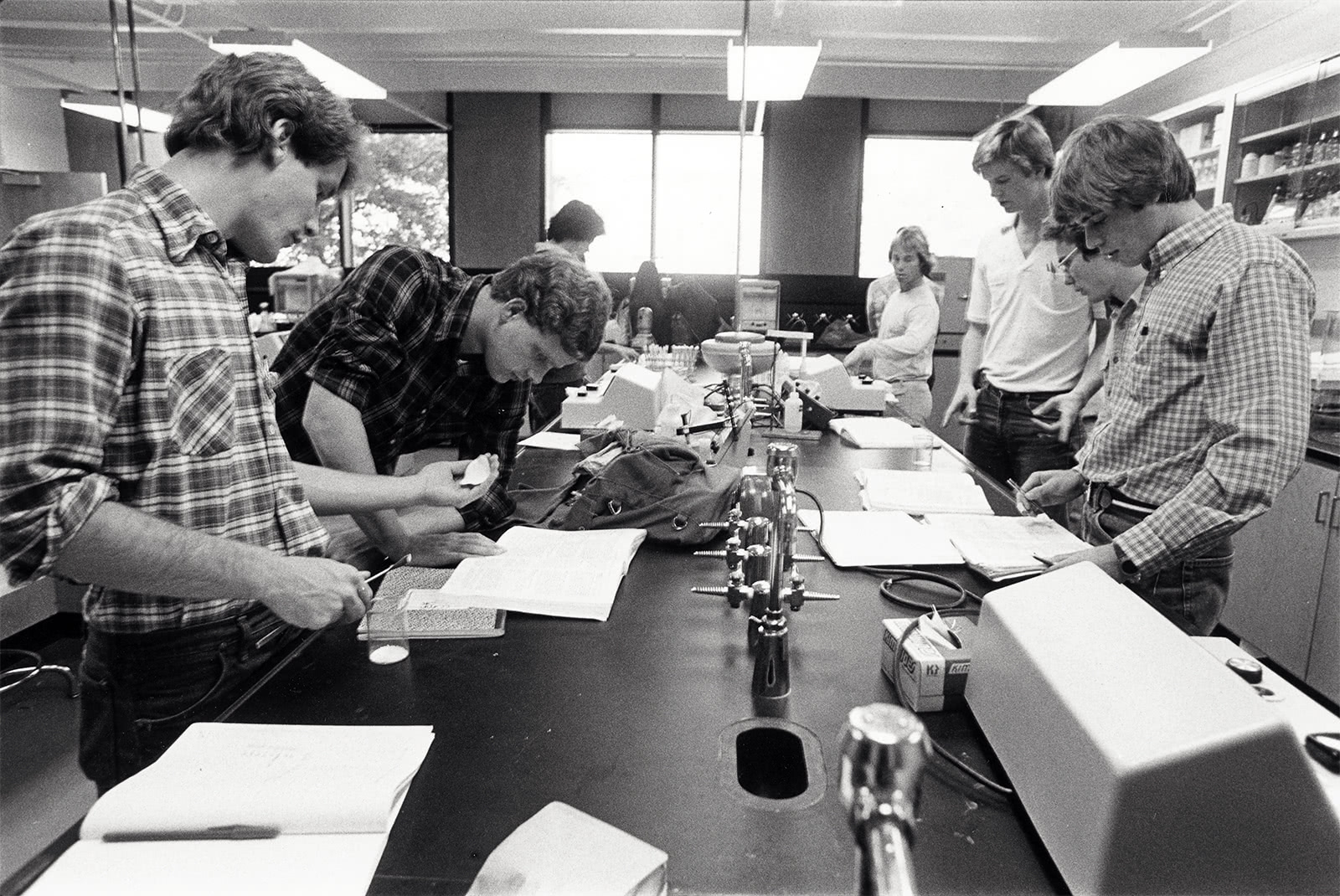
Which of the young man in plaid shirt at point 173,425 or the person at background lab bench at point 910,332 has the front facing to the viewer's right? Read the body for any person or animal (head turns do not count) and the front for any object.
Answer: the young man in plaid shirt

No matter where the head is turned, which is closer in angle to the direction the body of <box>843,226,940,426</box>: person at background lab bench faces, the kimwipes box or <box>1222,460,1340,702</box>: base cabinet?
the kimwipes box

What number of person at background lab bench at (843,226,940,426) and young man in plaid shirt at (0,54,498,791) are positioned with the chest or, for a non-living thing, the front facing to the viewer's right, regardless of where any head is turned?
1

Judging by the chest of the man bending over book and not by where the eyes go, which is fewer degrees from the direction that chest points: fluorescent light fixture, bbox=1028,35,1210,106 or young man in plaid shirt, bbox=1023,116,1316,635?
the young man in plaid shirt

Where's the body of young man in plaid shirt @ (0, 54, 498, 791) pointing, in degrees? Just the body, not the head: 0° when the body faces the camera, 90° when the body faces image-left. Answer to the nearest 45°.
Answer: approximately 270°

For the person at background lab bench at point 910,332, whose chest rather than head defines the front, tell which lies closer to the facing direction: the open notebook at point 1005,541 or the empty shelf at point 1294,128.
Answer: the open notebook

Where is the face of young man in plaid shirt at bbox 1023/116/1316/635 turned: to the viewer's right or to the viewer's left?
to the viewer's left

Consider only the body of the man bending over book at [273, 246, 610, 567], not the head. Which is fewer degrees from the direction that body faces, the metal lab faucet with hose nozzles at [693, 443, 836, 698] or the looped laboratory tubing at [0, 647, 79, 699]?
the metal lab faucet with hose nozzles

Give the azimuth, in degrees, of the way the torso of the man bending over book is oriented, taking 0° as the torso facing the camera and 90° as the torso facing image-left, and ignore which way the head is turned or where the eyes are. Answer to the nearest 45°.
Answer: approximately 315°
